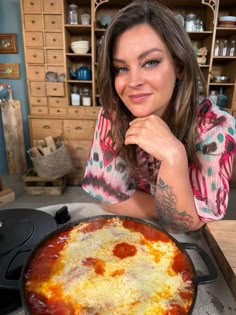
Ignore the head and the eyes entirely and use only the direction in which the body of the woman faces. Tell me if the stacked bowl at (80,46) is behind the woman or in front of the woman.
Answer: behind

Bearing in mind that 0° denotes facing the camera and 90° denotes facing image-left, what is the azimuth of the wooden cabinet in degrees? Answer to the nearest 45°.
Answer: approximately 0°

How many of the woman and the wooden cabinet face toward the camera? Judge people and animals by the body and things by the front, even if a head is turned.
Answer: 2

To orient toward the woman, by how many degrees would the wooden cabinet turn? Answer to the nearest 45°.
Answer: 0° — it already faces them

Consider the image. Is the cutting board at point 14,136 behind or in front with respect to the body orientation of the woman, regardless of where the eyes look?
behind

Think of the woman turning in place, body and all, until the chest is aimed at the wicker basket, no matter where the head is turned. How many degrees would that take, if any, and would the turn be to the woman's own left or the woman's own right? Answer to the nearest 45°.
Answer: approximately 135° to the woman's own right

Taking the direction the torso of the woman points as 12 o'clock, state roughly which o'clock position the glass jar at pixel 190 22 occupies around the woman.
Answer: The glass jar is roughly at 6 o'clock from the woman.
